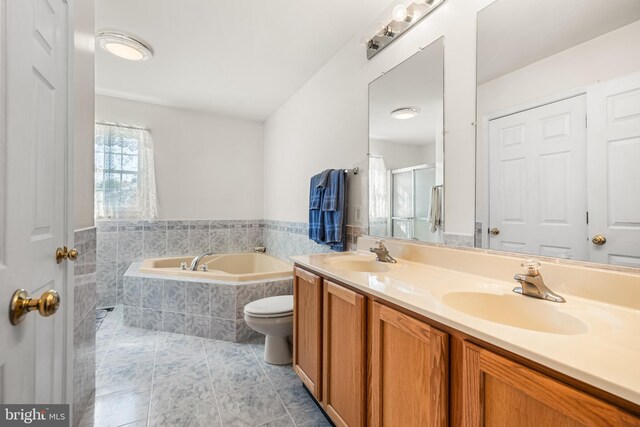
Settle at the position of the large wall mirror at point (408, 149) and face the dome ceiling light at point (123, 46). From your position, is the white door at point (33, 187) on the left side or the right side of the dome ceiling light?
left

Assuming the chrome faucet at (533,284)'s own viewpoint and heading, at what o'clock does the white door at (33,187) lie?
The white door is roughly at 12 o'clock from the chrome faucet.
